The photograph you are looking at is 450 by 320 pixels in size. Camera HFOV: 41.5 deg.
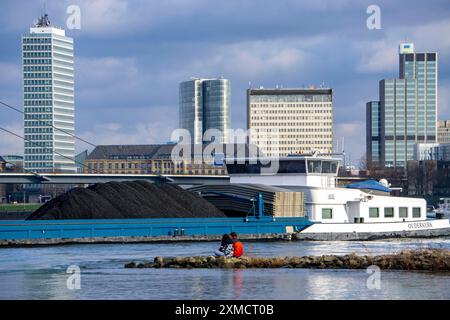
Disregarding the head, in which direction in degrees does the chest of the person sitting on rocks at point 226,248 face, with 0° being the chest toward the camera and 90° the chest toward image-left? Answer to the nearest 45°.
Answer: approximately 135°
